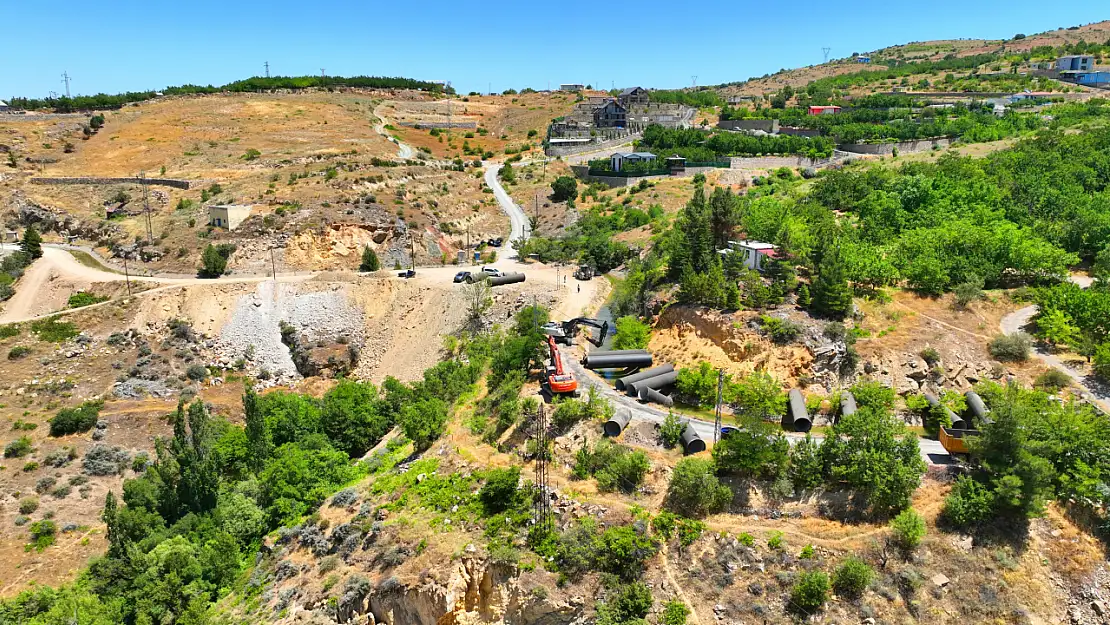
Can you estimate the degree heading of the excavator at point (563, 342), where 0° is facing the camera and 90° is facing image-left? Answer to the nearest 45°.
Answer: approximately 180°

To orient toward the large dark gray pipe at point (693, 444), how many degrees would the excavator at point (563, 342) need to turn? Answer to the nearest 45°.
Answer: approximately 135° to its right

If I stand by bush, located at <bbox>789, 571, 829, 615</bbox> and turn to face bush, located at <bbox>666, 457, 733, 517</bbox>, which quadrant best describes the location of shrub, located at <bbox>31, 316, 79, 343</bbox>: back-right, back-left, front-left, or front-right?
front-left

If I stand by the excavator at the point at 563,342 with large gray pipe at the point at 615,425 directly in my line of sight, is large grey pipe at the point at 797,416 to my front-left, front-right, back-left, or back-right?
front-left

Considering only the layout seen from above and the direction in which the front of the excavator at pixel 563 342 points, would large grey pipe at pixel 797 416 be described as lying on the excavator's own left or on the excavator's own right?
on the excavator's own right

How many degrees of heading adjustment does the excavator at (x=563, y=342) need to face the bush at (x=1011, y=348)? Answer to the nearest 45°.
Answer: approximately 90° to its right

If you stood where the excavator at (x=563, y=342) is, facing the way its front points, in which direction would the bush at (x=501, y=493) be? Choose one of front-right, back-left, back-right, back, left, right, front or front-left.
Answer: back

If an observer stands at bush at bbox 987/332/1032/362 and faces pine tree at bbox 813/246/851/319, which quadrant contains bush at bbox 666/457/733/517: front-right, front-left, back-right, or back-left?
front-left
